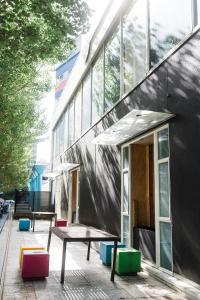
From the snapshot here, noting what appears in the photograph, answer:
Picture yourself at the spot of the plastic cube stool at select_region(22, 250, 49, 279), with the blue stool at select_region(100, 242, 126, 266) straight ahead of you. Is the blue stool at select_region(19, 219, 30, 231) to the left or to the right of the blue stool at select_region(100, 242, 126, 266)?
left

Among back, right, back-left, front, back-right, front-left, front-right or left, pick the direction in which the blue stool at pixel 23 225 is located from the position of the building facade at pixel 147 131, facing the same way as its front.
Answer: right

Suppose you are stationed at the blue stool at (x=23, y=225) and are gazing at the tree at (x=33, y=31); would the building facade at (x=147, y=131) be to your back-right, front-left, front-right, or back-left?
front-left

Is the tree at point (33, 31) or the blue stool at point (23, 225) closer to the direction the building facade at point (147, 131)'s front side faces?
the tree

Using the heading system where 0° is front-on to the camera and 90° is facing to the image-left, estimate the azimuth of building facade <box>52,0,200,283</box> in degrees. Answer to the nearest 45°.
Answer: approximately 45°
